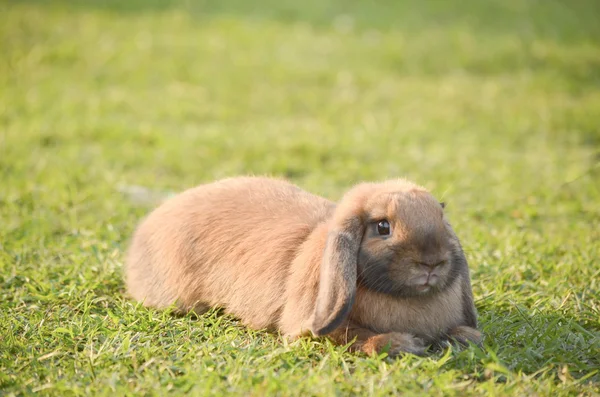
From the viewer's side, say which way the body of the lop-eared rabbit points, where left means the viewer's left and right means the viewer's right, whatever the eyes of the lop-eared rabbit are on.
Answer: facing the viewer and to the right of the viewer
